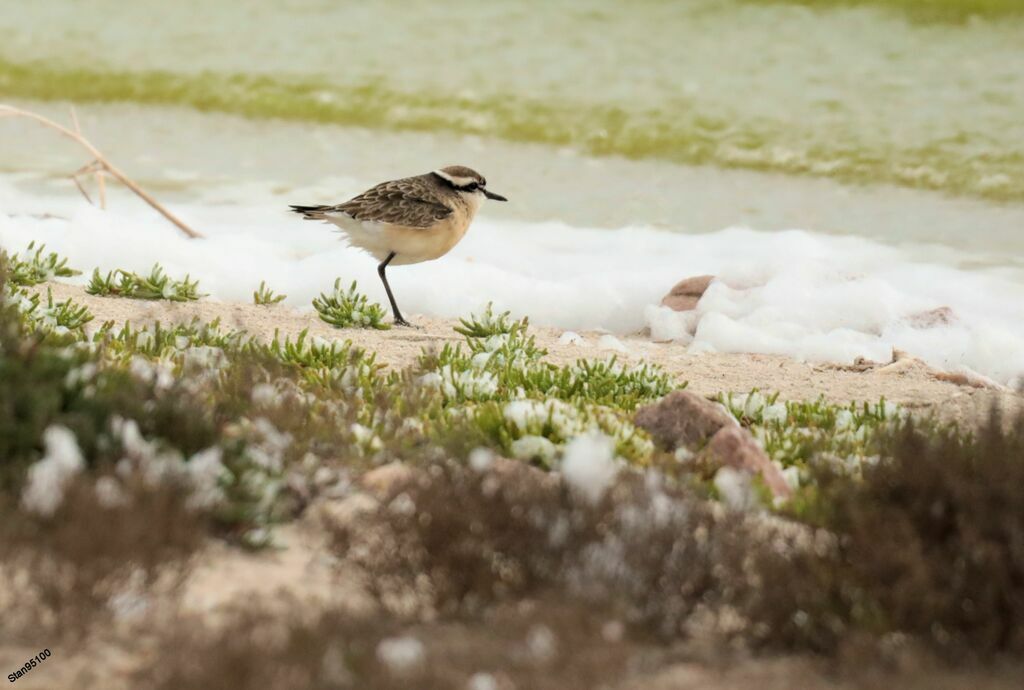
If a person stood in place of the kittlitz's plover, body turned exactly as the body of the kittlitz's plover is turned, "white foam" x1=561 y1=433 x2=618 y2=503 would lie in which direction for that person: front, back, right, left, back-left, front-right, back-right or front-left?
right

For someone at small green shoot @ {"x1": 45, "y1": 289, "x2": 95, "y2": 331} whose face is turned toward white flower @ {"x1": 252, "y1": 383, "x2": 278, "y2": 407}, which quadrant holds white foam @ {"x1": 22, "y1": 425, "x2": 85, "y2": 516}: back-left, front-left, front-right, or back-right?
front-right

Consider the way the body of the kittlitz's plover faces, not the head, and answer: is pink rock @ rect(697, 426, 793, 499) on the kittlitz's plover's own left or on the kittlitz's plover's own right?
on the kittlitz's plover's own right

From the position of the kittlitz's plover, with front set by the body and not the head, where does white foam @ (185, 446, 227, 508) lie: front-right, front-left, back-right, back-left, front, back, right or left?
right

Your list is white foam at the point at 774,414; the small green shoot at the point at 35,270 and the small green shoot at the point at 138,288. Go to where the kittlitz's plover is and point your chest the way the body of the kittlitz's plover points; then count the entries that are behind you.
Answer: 2

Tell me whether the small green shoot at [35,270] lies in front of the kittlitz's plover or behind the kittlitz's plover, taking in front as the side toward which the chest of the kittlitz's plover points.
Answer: behind

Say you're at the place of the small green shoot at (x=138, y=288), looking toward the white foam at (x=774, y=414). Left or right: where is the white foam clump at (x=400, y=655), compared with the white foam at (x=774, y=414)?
right

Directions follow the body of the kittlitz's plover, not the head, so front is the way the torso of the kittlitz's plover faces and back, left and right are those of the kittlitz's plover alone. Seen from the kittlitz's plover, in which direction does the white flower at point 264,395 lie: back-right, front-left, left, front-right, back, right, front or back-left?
right

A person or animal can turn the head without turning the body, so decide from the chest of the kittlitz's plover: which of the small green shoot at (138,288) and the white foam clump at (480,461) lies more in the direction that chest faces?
the white foam clump

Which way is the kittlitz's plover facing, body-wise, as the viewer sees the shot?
to the viewer's right

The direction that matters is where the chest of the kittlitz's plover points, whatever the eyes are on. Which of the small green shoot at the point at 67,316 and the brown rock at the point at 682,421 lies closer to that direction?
the brown rock

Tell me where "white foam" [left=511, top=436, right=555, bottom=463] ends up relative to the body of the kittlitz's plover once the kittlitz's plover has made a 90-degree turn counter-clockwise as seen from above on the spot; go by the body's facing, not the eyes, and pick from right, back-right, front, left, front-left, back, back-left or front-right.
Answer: back

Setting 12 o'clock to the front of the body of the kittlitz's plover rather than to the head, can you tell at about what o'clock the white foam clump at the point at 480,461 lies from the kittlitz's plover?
The white foam clump is roughly at 3 o'clock from the kittlitz's plover.
